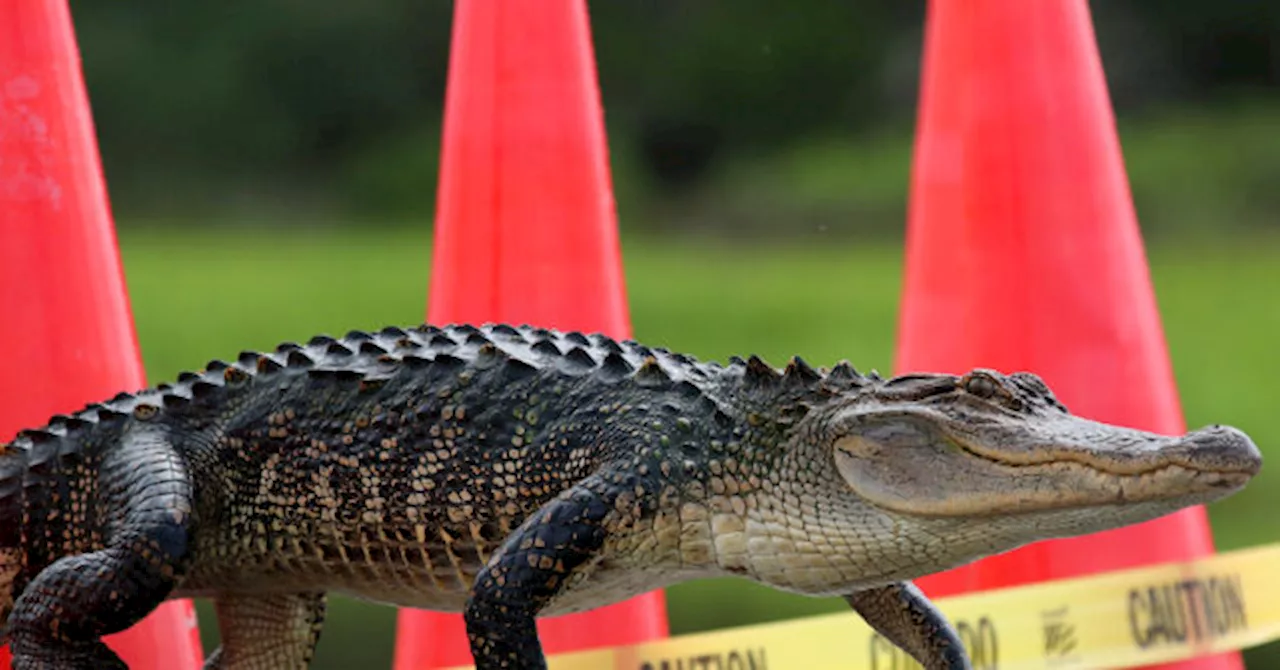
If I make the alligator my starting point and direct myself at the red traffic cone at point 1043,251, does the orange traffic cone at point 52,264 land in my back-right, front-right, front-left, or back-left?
back-left

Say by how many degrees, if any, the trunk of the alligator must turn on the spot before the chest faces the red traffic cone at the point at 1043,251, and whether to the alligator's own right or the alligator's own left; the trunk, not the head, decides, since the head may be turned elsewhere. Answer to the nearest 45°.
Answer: approximately 45° to the alligator's own left

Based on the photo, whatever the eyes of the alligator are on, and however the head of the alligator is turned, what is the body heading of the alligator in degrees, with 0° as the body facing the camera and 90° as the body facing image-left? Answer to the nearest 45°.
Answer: approximately 270°

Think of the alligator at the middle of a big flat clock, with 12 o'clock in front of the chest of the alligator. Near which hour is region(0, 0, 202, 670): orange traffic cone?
The orange traffic cone is roughly at 7 o'clock from the alligator.
